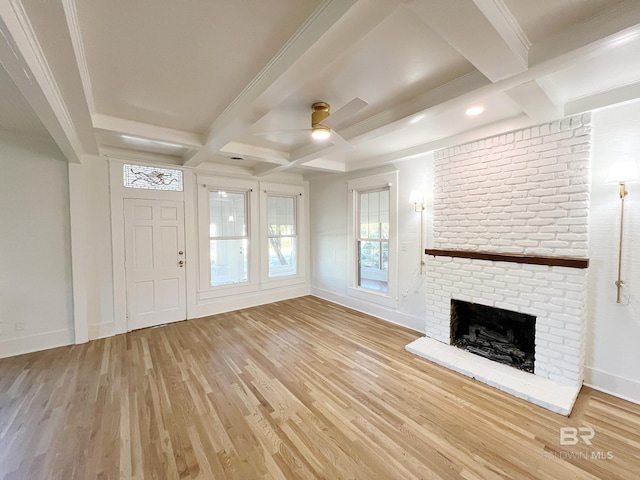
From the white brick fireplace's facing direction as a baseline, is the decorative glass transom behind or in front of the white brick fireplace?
in front

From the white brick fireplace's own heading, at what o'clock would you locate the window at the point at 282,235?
The window is roughly at 2 o'clock from the white brick fireplace.

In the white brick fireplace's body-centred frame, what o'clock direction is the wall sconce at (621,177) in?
The wall sconce is roughly at 8 o'clock from the white brick fireplace.

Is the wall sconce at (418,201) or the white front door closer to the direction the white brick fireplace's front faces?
the white front door

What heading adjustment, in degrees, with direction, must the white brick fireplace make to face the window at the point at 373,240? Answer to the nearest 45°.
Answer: approximately 90° to its right

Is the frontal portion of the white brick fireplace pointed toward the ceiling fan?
yes

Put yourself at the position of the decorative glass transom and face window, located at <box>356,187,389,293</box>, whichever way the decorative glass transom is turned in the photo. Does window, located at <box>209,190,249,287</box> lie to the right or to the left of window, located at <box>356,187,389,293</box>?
left

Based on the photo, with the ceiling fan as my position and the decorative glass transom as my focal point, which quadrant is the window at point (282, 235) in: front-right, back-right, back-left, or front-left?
front-right

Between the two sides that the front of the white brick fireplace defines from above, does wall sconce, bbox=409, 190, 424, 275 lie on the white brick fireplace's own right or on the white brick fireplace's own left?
on the white brick fireplace's own right

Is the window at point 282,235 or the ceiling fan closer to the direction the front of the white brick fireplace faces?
the ceiling fan

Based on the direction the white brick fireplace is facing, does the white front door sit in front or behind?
in front

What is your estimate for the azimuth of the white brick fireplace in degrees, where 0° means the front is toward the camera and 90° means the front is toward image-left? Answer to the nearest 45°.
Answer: approximately 45°

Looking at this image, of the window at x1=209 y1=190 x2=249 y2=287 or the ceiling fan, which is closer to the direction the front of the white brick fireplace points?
the ceiling fan
